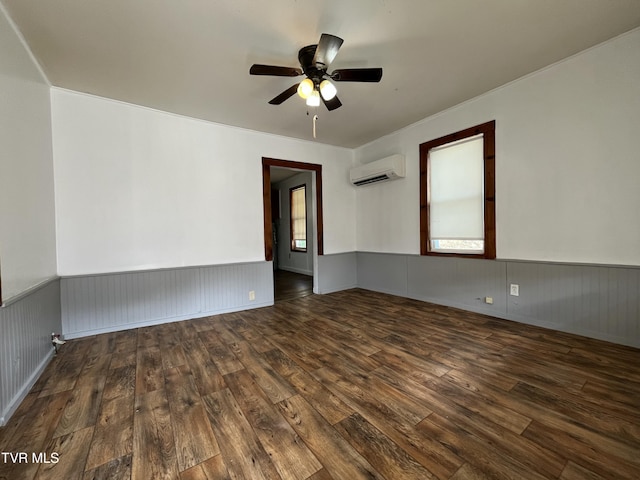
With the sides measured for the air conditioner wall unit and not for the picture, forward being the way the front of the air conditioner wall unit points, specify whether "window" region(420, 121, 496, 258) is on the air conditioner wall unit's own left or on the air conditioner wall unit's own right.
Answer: on the air conditioner wall unit's own left

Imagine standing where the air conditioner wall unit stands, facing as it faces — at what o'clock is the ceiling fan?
The ceiling fan is roughly at 11 o'clock from the air conditioner wall unit.

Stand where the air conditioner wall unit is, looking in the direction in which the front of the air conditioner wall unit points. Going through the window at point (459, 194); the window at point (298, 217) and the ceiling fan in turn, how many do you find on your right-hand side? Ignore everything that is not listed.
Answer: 1

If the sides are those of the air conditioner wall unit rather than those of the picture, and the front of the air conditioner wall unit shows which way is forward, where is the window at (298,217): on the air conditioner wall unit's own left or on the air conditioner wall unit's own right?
on the air conditioner wall unit's own right

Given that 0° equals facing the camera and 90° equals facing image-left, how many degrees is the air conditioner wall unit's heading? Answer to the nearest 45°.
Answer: approximately 45°
